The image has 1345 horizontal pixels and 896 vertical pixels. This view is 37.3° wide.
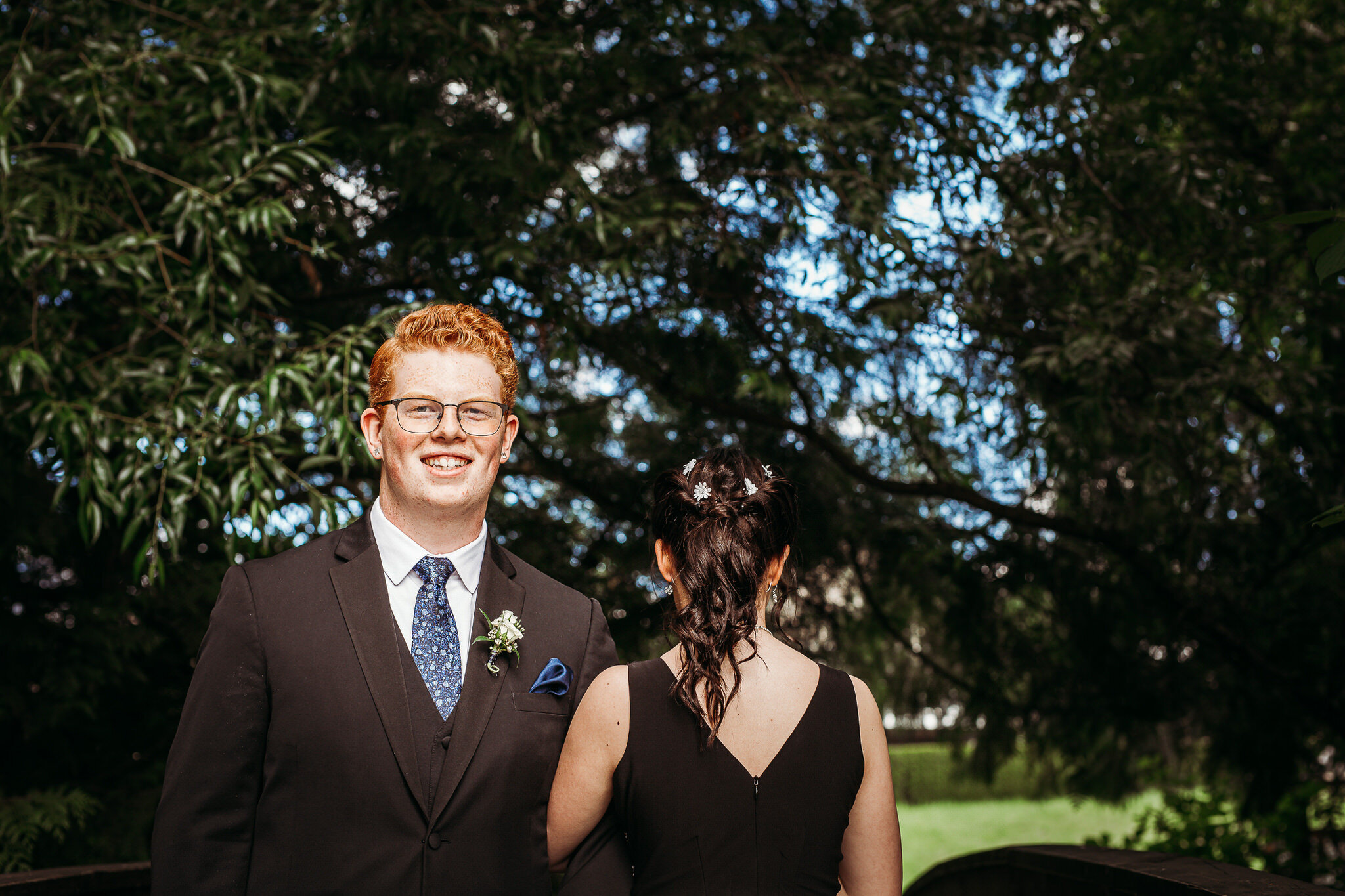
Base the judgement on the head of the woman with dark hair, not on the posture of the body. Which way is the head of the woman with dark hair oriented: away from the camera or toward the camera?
away from the camera

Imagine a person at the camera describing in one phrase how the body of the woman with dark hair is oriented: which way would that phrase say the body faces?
away from the camera

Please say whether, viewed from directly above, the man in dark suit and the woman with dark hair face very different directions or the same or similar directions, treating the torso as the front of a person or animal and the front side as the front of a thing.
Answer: very different directions

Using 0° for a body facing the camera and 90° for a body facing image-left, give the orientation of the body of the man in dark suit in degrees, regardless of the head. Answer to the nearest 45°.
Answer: approximately 0°

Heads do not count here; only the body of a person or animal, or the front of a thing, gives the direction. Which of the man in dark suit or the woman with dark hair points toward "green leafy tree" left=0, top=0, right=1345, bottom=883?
the woman with dark hair

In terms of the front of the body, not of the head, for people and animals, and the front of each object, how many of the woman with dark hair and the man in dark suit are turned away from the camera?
1
